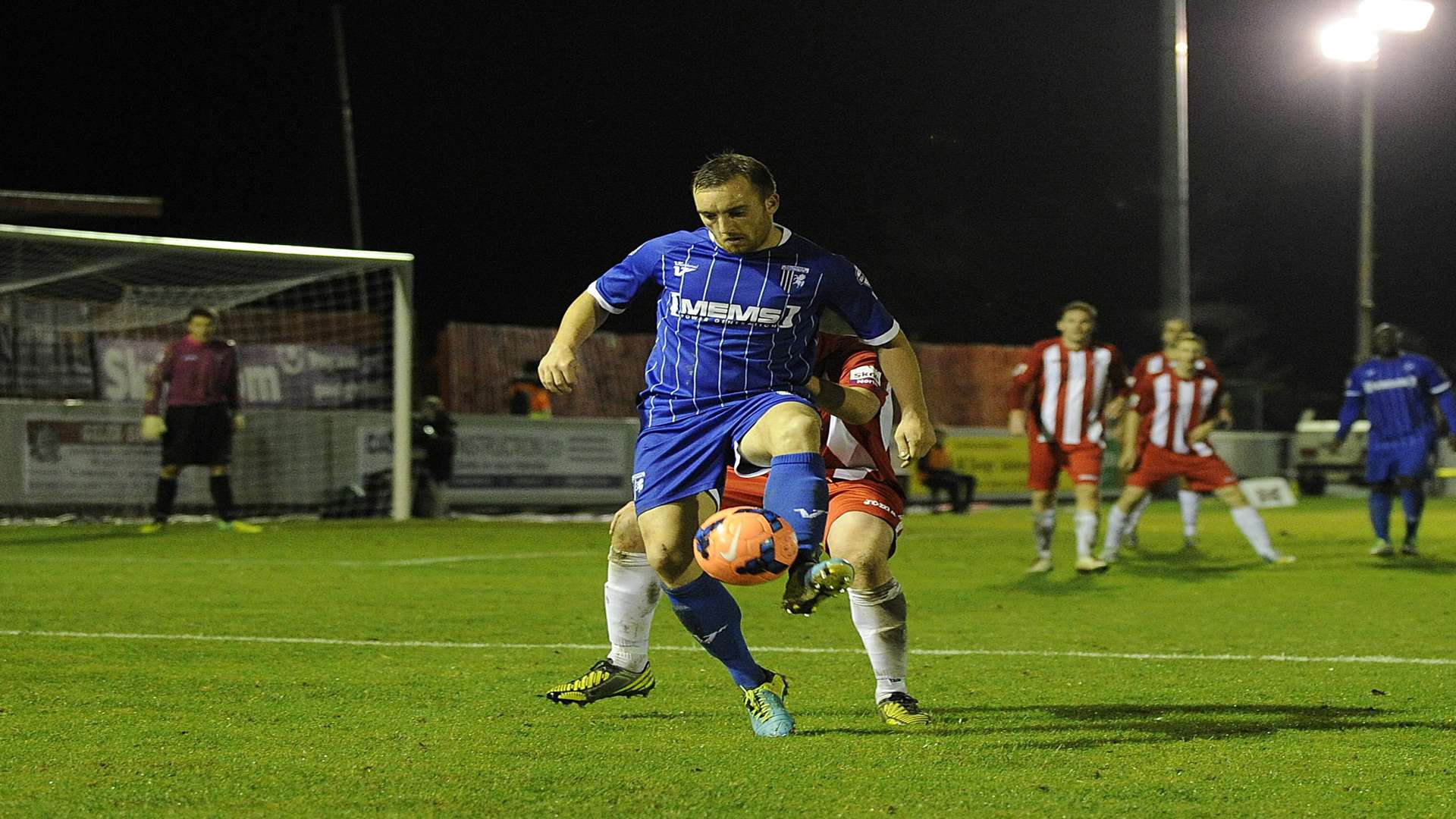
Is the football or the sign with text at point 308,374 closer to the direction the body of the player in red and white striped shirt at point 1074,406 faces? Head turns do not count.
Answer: the football

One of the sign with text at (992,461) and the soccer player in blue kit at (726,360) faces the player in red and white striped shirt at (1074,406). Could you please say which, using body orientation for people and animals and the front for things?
the sign with text

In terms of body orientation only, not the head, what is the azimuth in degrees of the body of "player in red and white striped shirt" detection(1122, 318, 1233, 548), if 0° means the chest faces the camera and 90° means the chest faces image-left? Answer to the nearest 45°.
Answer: approximately 0°
